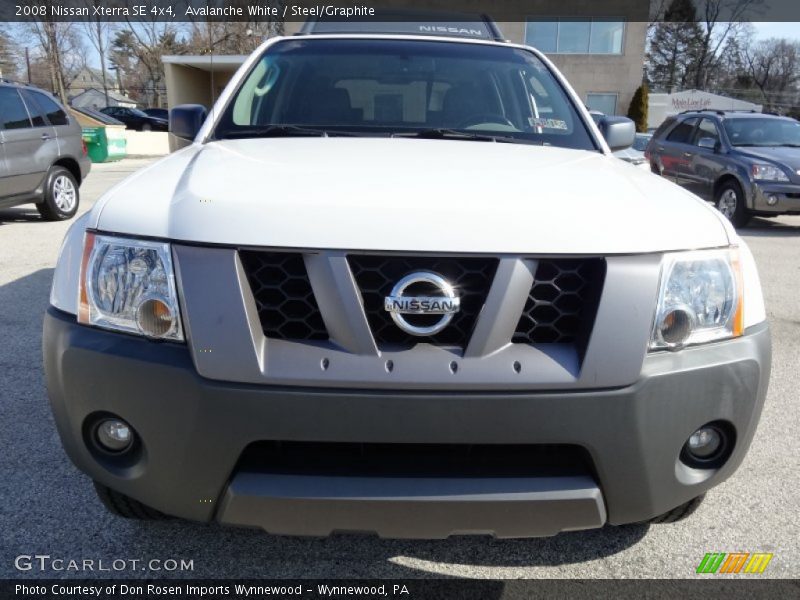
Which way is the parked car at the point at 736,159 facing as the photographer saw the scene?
facing the viewer and to the right of the viewer

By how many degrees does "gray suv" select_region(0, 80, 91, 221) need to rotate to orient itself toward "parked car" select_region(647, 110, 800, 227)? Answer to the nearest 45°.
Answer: approximately 135° to its left

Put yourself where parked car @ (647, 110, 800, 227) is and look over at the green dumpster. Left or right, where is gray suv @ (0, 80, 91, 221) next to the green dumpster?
left

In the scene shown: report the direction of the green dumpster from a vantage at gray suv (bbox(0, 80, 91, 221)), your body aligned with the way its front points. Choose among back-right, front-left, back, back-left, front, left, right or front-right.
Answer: back-right

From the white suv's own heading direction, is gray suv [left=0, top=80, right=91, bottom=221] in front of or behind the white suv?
behind

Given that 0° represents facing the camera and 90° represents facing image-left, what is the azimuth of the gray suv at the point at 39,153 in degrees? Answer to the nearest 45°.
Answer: approximately 45°

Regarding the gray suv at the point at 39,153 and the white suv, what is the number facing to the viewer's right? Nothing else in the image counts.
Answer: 0

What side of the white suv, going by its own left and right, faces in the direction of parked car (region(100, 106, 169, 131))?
back

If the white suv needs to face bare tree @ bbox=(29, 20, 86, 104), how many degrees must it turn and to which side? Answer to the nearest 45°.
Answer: approximately 135° to its right

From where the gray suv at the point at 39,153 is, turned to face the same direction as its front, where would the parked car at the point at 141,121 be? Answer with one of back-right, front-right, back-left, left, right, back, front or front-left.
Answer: back-right

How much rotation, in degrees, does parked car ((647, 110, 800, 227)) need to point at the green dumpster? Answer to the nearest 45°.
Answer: approximately 135° to its right

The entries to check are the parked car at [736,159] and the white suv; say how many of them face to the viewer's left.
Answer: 0

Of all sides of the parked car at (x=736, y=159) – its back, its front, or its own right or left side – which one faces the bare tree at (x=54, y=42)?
back

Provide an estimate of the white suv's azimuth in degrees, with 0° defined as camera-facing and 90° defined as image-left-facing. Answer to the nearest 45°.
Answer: approximately 0°
